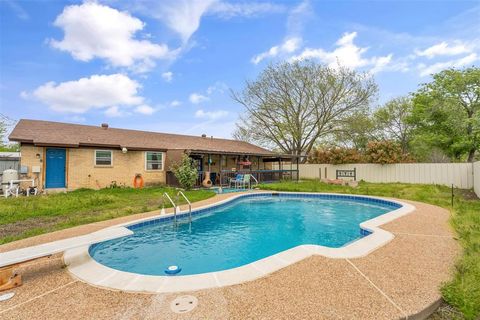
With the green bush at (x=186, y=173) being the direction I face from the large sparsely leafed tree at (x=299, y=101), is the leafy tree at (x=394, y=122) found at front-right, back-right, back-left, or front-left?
back-left
